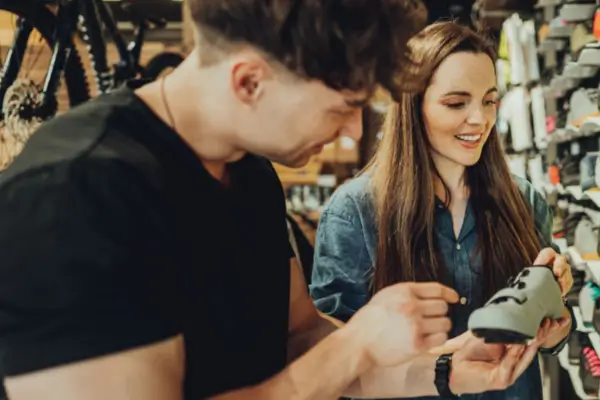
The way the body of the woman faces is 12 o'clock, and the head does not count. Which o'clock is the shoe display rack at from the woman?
The shoe display rack is roughly at 8 o'clock from the woman.

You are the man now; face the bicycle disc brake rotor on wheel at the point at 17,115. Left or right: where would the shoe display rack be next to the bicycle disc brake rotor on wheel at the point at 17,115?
right

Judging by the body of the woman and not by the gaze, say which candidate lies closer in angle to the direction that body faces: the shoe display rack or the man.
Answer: the man

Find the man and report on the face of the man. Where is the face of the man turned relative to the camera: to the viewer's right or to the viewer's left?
to the viewer's right

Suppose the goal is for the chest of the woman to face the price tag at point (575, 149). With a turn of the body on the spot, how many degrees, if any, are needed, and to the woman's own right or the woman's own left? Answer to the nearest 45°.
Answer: approximately 135° to the woman's own left
